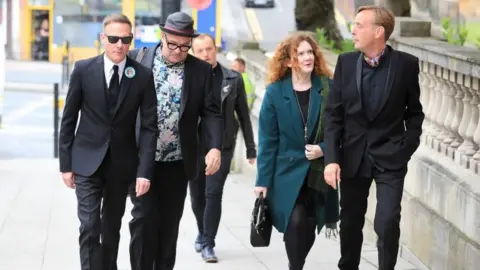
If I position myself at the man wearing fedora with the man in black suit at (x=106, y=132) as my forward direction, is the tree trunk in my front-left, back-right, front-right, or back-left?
back-right

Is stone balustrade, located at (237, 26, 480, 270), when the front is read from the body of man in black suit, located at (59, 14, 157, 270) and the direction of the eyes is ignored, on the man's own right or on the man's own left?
on the man's own left

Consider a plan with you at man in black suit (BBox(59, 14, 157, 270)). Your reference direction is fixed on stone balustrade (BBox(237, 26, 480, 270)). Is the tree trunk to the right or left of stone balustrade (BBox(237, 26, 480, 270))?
left

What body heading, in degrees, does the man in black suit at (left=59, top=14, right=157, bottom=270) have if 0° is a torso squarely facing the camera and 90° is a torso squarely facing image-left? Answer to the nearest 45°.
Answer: approximately 0°

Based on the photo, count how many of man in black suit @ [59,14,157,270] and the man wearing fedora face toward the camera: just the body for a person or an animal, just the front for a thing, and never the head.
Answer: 2

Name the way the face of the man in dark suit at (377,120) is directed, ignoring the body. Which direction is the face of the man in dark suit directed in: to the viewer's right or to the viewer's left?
to the viewer's left

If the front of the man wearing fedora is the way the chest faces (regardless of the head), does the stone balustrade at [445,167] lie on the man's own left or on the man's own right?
on the man's own left

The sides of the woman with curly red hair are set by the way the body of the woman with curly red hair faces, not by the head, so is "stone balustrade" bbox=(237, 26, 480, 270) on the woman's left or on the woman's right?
on the woman's left

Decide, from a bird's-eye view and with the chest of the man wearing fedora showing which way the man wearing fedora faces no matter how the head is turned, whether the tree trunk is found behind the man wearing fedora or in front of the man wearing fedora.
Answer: behind

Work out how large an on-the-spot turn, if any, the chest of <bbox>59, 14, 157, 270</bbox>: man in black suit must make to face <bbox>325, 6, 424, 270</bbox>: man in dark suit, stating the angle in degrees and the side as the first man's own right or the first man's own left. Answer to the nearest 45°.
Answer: approximately 90° to the first man's own left

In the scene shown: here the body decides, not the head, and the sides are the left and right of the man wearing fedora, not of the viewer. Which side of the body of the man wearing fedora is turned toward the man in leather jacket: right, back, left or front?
back
